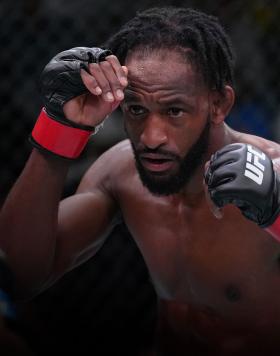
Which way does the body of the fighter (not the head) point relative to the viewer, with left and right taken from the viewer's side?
facing the viewer and to the left of the viewer
